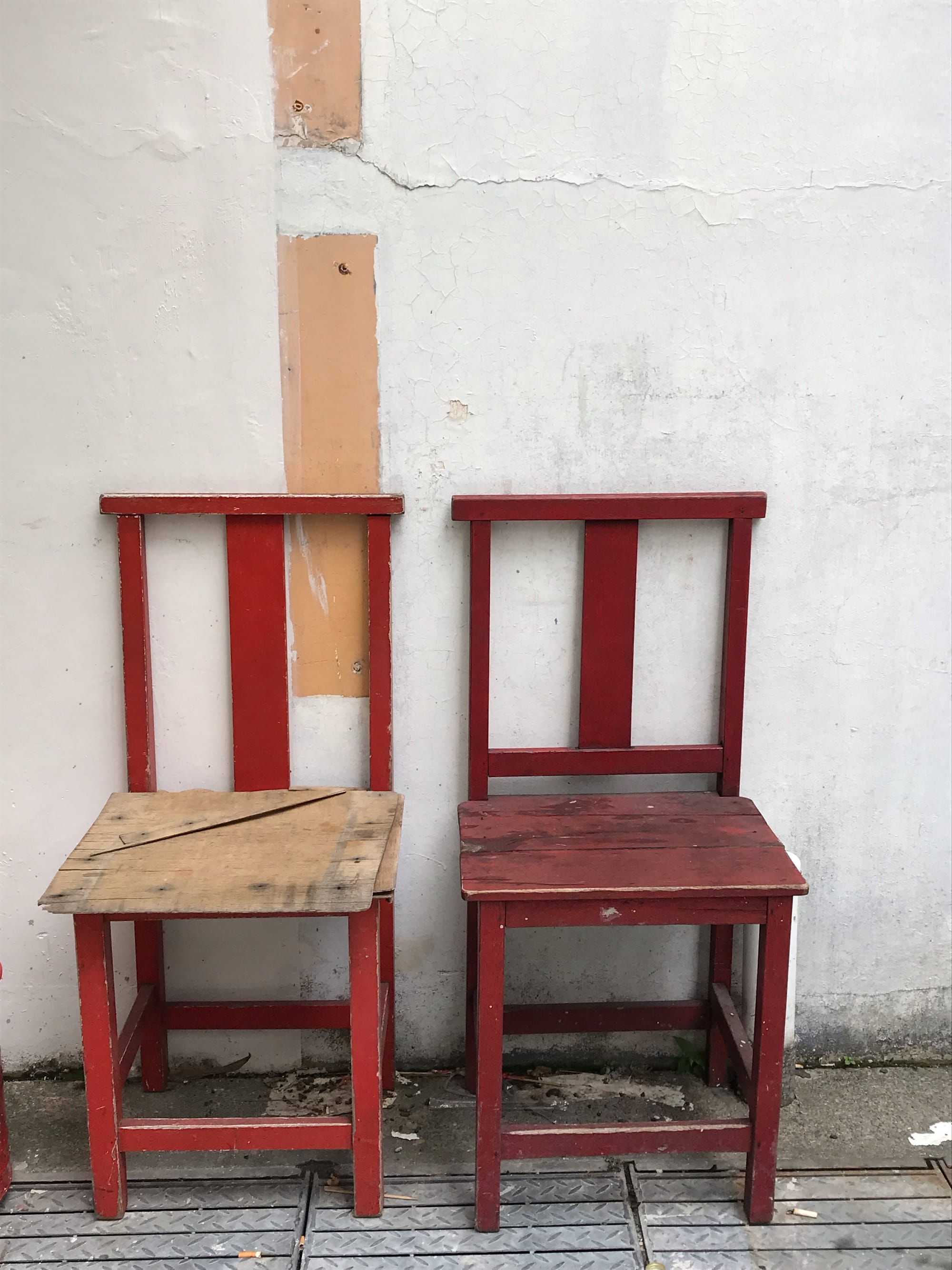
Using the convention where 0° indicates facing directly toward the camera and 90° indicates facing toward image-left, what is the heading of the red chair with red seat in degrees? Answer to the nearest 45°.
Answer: approximately 0°

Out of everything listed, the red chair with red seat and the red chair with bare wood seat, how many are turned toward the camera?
2

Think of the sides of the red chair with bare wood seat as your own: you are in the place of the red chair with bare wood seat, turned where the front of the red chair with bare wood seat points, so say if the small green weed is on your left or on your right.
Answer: on your left

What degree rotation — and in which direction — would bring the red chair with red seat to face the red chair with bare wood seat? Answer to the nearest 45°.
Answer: approximately 90° to its right

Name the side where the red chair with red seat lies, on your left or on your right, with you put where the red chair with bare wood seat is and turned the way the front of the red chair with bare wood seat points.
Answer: on your left
